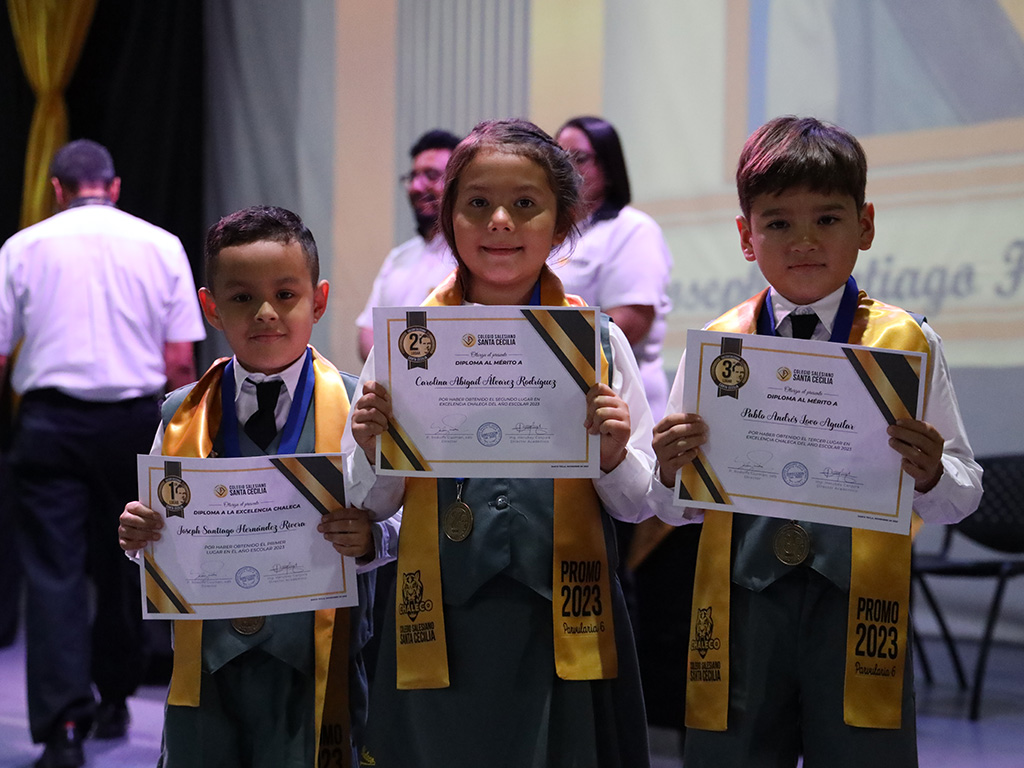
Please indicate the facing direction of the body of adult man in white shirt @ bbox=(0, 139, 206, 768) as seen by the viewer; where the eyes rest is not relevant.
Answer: away from the camera

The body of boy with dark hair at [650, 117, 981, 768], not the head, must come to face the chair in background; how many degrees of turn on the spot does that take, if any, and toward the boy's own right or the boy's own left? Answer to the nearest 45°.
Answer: approximately 180°

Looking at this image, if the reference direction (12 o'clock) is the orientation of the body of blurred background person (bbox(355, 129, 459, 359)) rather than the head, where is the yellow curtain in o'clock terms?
The yellow curtain is roughly at 3 o'clock from the blurred background person.

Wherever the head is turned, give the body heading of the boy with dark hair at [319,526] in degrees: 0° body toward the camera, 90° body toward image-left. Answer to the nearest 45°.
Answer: approximately 0°

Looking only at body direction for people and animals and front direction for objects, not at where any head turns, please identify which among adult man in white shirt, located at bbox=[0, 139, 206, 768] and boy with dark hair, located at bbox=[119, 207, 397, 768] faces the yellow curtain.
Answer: the adult man in white shirt

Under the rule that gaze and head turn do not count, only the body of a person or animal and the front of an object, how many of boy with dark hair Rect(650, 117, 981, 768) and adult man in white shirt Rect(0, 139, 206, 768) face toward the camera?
1

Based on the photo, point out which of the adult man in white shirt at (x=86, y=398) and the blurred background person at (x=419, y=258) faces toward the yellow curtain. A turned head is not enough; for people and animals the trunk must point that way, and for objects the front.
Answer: the adult man in white shirt

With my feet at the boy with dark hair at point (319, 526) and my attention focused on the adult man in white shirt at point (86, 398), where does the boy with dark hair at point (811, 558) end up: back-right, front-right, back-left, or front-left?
back-right

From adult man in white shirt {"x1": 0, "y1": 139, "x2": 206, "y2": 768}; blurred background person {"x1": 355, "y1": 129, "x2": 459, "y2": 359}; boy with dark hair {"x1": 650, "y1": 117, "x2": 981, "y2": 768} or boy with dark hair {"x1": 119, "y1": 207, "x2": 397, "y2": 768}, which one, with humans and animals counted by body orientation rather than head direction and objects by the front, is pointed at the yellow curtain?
the adult man in white shirt

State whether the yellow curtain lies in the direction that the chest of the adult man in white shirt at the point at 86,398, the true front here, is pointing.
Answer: yes

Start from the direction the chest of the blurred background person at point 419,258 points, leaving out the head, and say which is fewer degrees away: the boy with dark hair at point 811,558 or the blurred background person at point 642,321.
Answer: the boy with dark hair
